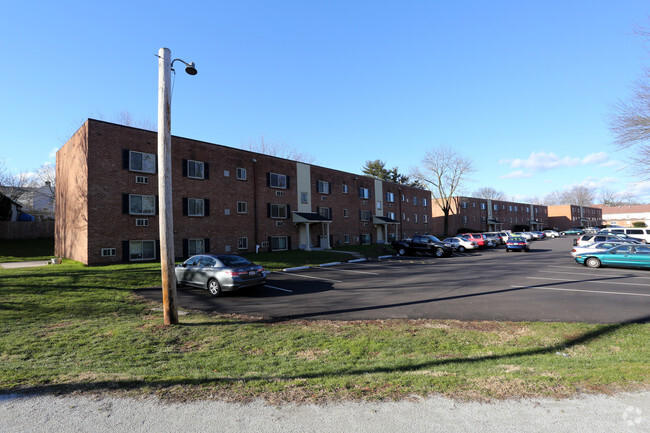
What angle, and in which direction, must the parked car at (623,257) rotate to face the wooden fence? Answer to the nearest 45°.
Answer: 0° — it already faces it

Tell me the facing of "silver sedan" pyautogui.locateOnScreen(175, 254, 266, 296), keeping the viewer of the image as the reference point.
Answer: facing away from the viewer and to the left of the viewer

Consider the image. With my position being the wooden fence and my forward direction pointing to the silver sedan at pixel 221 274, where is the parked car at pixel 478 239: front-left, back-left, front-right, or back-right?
front-left

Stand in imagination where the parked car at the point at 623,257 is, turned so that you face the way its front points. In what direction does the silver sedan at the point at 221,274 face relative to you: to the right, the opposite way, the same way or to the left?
the same way

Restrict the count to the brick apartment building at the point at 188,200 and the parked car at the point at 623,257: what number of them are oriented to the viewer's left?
1

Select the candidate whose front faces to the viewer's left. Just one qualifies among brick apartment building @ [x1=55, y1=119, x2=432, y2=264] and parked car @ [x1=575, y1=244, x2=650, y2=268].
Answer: the parked car

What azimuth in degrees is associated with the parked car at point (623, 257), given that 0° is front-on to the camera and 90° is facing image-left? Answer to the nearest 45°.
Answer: approximately 90°

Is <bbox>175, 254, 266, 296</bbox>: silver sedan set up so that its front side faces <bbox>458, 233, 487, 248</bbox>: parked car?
no

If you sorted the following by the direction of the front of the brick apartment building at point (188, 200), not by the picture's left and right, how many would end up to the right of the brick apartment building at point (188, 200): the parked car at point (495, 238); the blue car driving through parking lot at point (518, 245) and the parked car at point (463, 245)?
0

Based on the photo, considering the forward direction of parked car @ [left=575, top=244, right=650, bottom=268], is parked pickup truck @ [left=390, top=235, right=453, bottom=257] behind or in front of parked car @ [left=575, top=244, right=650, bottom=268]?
in front

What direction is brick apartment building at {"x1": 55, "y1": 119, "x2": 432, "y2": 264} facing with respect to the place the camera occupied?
facing the viewer and to the right of the viewer

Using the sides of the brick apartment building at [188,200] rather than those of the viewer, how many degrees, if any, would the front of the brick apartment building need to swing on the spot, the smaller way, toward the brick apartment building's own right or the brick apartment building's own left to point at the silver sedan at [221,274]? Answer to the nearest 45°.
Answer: approximately 45° to the brick apartment building's own right

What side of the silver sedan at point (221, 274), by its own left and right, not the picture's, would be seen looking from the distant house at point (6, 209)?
front

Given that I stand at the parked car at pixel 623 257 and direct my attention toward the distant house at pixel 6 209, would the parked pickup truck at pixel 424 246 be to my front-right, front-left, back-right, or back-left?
front-right

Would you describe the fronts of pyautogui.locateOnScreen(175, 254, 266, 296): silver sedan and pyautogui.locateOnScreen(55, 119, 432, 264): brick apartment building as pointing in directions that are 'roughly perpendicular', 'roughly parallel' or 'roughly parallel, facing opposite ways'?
roughly parallel, facing opposite ways
